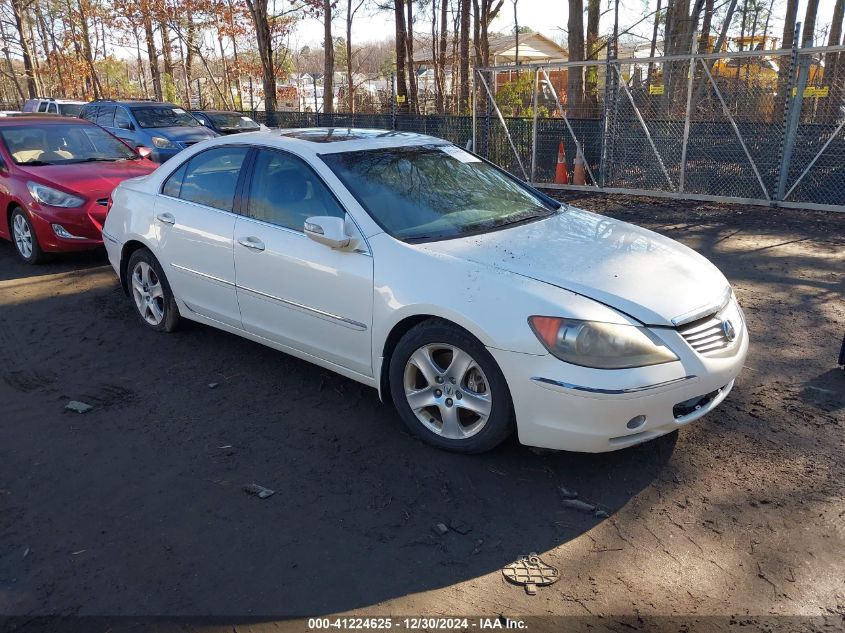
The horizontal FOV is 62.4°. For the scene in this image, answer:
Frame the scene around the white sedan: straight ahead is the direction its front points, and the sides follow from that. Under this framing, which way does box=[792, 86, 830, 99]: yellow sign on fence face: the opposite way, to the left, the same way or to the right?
to the right

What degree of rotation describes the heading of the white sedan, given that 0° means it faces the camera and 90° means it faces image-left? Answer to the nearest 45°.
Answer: approximately 315°

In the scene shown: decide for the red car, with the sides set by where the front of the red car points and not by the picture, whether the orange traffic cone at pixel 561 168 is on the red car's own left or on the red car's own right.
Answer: on the red car's own left

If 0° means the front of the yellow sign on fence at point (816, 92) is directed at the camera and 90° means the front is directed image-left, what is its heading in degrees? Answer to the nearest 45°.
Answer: approximately 0°

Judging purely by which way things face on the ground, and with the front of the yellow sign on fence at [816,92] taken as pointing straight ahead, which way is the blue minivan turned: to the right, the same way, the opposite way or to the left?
to the left

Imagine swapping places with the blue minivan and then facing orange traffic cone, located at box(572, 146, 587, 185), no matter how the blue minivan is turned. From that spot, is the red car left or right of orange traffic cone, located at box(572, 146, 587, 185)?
right

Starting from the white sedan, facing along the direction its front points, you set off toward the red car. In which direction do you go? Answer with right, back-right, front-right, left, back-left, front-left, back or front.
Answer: back

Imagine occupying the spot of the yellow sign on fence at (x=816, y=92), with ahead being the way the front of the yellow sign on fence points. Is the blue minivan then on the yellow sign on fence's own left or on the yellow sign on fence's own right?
on the yellow sign on fence's own right
